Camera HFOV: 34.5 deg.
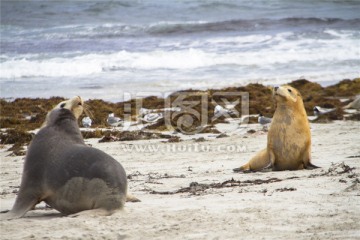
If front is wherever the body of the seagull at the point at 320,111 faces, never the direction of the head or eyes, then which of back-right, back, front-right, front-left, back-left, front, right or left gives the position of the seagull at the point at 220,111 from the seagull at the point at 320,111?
front

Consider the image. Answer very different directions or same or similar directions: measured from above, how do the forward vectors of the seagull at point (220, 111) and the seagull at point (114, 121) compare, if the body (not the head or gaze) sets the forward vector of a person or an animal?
same or similar directions

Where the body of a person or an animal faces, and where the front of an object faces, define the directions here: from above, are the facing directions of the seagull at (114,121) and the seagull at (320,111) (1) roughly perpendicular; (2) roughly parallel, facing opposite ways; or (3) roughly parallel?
roughly parallel

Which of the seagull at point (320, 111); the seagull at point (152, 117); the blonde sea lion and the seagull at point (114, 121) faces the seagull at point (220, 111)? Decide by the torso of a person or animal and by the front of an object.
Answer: the seagull at point (320, 111)

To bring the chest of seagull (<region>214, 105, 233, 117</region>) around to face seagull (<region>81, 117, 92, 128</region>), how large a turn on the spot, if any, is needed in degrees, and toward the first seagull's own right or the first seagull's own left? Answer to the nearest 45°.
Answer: approximately 45° to the first seagull's own left

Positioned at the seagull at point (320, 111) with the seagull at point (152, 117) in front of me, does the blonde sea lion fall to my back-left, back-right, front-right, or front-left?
front-left

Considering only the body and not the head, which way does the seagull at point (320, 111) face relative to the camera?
to the viewer's left

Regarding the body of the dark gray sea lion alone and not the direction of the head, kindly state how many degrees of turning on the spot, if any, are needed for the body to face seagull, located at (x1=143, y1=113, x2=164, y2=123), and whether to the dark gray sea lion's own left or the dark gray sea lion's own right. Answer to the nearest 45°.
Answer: approximately 45° to the dark gray sea lion's own right

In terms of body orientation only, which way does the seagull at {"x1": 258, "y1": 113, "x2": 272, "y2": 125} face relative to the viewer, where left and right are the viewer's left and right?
facing to the left of the viewer

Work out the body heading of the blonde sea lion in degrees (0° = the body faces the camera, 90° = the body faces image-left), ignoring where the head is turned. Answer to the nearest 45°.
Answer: approximately 0°

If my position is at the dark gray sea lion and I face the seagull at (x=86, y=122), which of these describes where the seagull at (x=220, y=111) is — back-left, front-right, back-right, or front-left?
front-right

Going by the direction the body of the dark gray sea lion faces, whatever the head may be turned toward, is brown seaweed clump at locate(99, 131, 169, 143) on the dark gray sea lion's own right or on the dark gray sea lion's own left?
on the dark gray sea lion's own right

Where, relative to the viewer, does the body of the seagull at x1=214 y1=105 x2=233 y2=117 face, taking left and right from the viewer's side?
facing to the left of the viewer

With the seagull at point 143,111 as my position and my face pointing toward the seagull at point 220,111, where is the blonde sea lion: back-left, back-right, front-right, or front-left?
front-right
